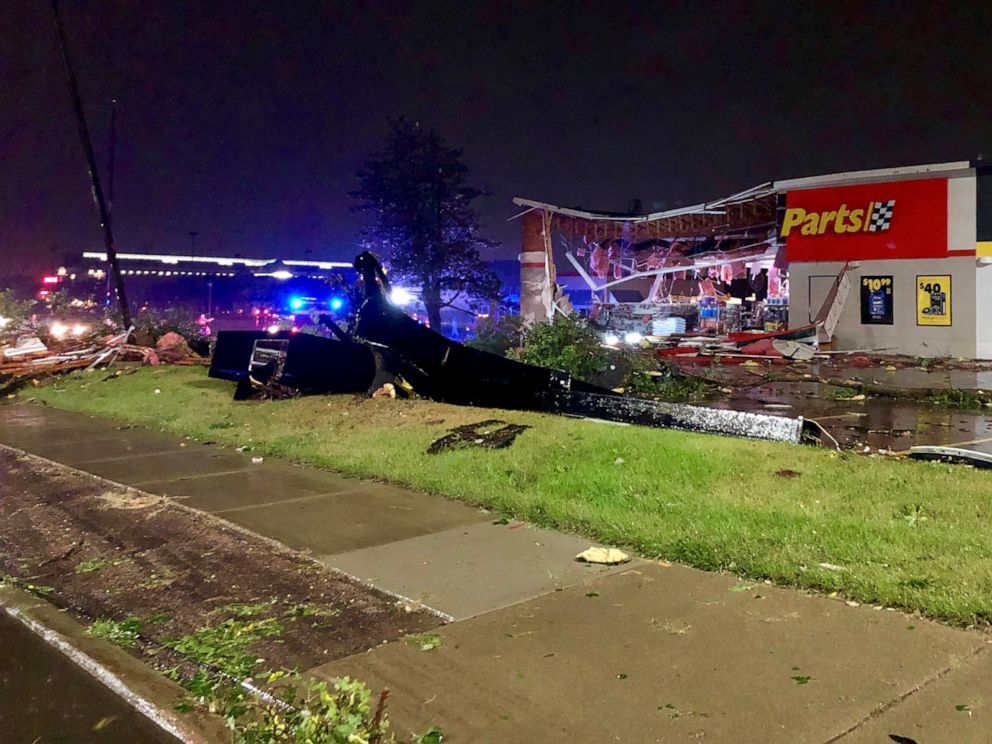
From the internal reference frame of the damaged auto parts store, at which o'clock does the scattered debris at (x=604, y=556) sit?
The scattered debris is roughly at 11 o'clock from the damaged auto parts store.

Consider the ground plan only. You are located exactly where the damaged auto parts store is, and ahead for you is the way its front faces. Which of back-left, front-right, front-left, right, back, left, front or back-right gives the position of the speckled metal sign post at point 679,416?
front-left

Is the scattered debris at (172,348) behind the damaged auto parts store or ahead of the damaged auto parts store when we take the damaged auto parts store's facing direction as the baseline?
ahead

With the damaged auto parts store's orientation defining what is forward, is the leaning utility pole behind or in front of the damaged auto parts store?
in front

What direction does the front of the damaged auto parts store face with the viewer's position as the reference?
facing the viewer and to the left of the viewer

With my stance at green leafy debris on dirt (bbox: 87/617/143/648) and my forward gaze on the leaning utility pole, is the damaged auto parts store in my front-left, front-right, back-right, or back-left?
front-right

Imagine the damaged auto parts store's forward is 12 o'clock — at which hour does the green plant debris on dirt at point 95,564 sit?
The green plant debris on dirt is roughly at 11 o'clock from the damaged auto parts store.

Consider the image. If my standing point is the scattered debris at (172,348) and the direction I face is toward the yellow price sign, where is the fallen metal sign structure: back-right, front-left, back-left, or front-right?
front-right

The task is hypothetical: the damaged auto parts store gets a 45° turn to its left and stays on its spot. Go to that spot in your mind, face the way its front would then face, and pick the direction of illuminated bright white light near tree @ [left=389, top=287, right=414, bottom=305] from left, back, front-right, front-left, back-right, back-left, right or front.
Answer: right

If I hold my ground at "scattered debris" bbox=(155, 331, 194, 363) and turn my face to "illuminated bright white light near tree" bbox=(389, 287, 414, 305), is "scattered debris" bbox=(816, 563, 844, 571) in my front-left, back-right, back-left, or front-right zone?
back-right

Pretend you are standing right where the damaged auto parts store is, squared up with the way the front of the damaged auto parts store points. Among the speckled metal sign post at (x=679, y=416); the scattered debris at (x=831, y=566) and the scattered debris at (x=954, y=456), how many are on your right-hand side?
0

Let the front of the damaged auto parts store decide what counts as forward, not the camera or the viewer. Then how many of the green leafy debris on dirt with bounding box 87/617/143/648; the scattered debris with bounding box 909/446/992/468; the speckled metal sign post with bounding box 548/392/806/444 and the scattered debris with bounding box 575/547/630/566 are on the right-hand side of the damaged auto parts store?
0

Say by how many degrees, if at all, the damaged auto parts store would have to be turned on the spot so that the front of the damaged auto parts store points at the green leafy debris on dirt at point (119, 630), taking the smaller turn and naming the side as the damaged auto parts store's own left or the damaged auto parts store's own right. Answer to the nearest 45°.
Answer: approximately 45° to the damaged auto parts store's own left

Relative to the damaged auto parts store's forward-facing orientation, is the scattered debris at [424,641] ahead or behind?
ahead

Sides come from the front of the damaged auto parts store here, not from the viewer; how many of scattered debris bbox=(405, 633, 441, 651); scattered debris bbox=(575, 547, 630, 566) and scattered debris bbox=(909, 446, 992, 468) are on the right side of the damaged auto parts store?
0
